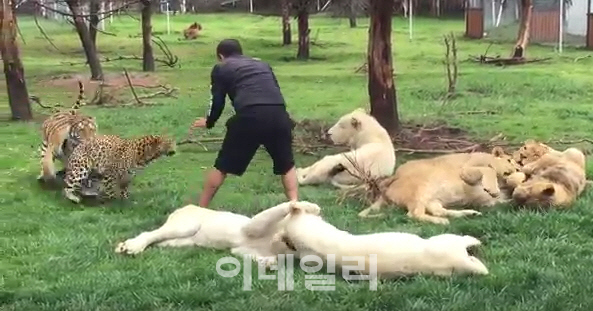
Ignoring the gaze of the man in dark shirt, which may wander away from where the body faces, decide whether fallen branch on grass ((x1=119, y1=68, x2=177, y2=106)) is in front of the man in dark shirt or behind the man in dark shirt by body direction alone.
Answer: in front

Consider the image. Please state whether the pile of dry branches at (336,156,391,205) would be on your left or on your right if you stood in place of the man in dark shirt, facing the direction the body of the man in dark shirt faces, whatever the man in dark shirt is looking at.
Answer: on your right

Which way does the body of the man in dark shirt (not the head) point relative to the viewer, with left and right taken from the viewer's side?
facing away from the viewer and to the left of the viewer

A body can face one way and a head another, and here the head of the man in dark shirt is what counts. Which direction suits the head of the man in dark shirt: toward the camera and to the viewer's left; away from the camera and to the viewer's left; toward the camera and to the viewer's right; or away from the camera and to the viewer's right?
away from the camera and to the viewer's left

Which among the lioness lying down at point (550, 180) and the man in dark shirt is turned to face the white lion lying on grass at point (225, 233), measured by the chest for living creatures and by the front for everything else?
the lioness lying down
